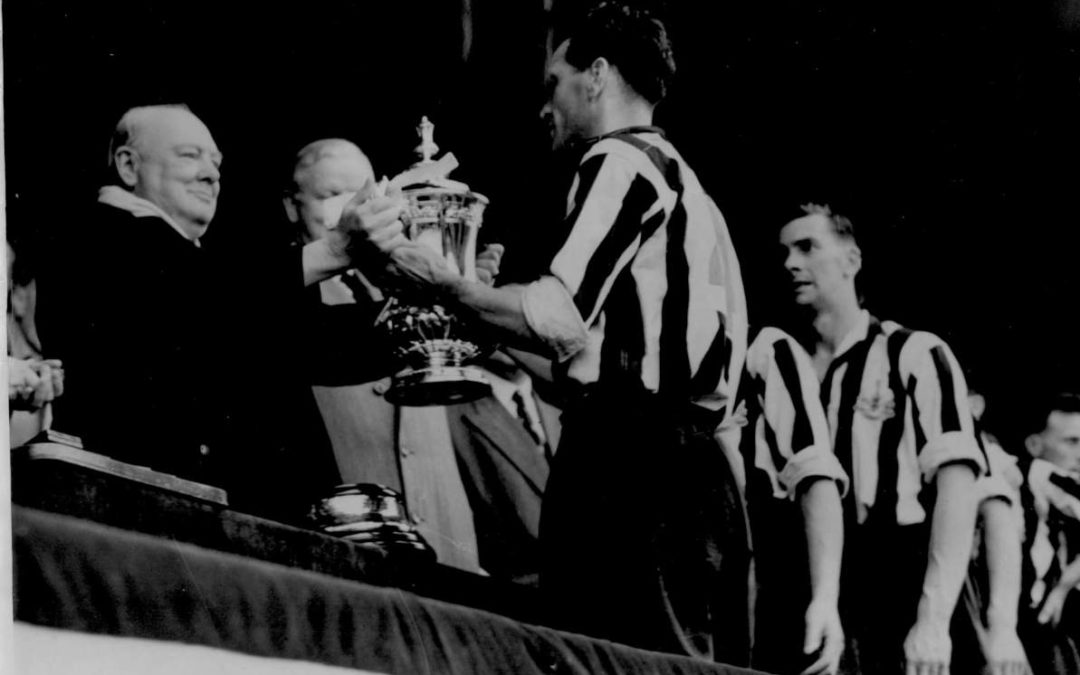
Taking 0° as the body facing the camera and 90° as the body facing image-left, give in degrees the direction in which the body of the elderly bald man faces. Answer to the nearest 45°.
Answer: approximately 270°

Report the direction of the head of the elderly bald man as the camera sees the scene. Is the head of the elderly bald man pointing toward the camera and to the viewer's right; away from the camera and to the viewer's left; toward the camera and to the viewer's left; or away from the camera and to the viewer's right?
toward the camera and to the viewer's right
